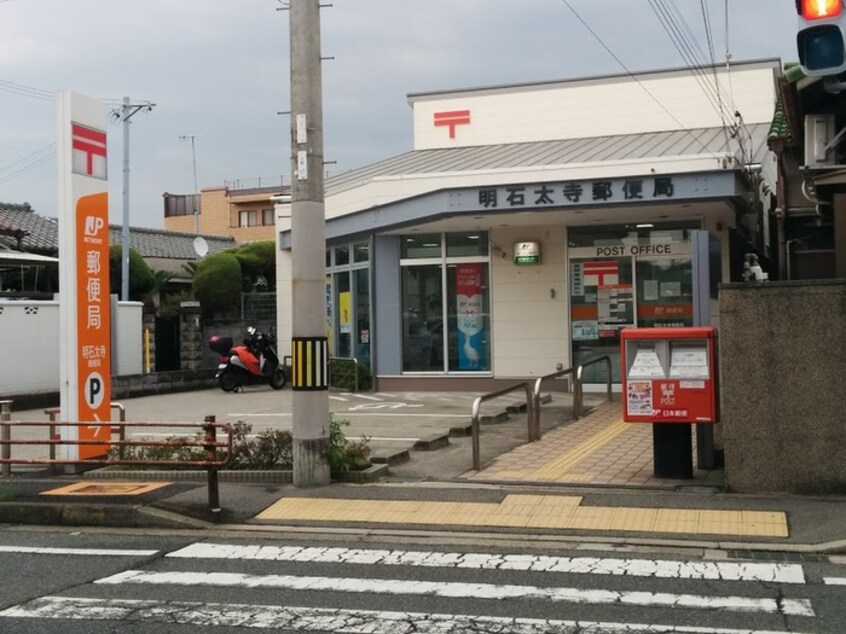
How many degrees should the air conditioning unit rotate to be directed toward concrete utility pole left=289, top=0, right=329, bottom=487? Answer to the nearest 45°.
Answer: approximately 45° to its right

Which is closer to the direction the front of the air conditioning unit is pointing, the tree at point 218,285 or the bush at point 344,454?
the bush

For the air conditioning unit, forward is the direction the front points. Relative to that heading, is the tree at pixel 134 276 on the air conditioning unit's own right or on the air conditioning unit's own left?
on the air conditioning unit's own right

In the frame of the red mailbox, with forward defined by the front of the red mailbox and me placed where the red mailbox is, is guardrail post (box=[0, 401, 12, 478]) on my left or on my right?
on my right

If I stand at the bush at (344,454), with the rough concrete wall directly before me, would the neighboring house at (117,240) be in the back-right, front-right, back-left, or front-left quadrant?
back-left

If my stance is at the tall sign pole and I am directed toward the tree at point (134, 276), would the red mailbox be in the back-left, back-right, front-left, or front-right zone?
back-right

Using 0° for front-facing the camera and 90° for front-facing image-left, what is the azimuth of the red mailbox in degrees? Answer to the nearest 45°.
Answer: approximately 0°

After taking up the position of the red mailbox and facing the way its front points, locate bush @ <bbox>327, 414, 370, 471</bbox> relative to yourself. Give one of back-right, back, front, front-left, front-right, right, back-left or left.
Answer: right
